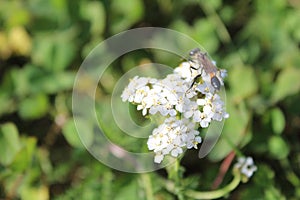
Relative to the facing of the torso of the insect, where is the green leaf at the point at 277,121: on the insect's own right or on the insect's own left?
on the insect's own right

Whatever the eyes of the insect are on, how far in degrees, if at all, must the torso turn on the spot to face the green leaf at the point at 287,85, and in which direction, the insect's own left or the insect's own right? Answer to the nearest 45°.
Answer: approximately 135° to the insect's own right

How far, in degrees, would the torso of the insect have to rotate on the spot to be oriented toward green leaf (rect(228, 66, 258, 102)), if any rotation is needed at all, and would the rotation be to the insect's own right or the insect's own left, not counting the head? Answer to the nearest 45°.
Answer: approximately 90° to the insect's own right
